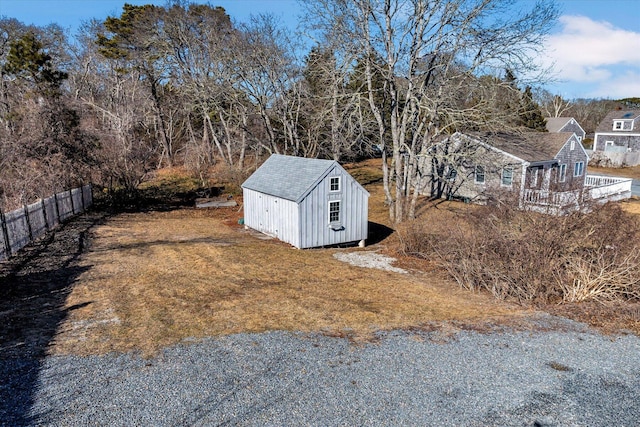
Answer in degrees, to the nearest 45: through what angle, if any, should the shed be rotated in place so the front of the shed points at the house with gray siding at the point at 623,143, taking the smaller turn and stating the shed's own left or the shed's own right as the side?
approximately 180°

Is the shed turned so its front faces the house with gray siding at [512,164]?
no

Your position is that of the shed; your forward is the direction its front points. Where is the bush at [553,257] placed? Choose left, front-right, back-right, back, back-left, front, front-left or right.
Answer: left
